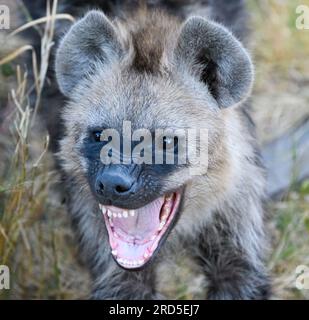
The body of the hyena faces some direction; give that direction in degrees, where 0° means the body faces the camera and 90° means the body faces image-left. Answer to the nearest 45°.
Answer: approximately 0°
